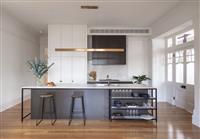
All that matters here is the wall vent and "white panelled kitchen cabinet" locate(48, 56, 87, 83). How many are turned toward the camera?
2

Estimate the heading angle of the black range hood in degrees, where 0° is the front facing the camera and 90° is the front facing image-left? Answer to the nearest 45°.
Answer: approximately 0°

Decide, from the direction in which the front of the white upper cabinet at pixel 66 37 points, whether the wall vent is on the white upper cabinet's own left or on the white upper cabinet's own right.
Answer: on the white upper cabinet's own left

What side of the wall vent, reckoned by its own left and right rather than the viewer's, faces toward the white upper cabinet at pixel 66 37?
right

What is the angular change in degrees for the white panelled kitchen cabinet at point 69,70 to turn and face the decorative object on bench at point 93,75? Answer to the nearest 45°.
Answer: approximately 90° to its left
